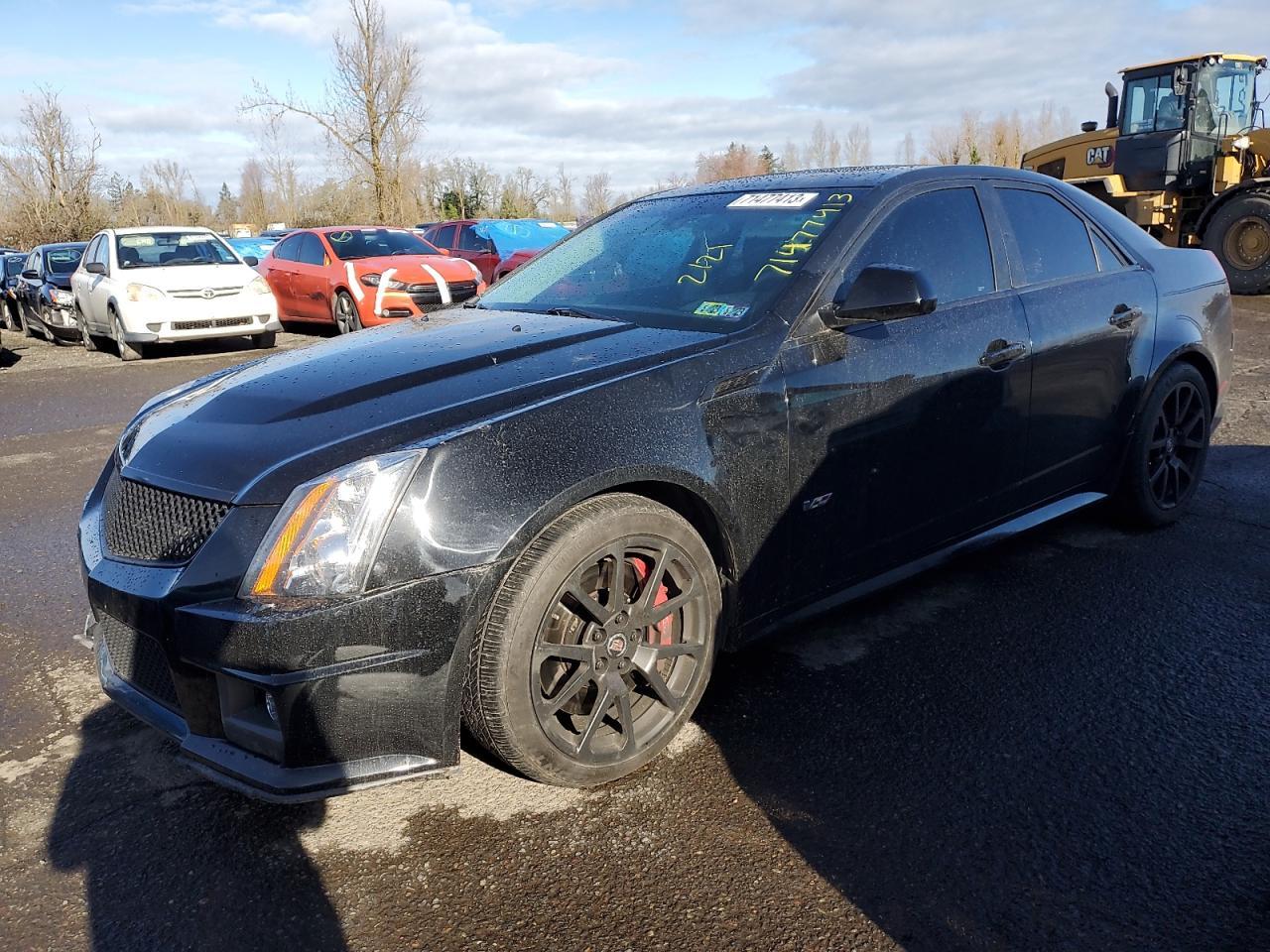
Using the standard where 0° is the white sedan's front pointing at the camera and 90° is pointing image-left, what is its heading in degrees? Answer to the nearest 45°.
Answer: approximately 315°

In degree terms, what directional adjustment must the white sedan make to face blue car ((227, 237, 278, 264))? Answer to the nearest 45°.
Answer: approximately 135° to its left

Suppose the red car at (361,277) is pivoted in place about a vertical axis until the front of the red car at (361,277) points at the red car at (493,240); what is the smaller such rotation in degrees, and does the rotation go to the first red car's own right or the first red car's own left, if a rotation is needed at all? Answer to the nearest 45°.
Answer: approximately 90° to the first red car's own left

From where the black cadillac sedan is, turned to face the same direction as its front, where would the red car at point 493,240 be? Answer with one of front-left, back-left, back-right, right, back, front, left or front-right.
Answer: back-right
